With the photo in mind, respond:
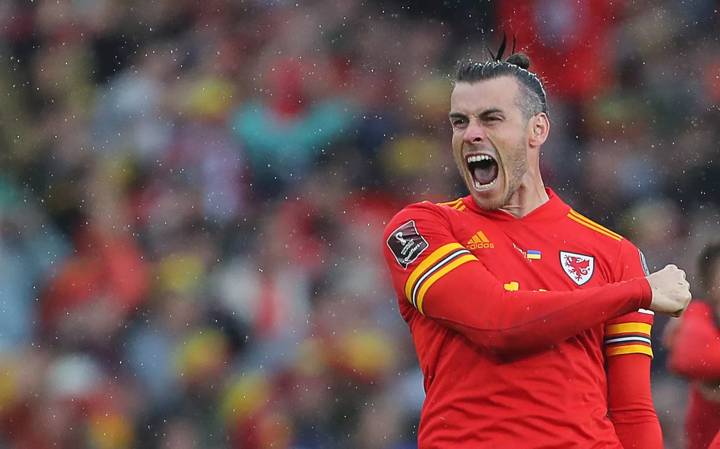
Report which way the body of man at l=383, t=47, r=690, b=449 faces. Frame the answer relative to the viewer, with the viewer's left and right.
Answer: facing the viewer

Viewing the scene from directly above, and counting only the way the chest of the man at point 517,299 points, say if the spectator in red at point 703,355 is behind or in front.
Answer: behind
